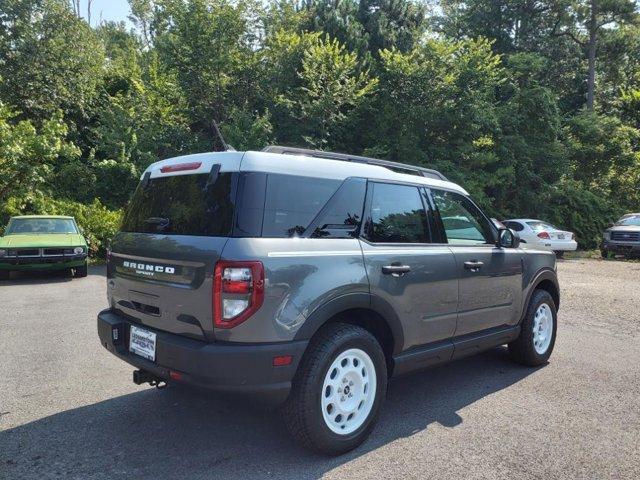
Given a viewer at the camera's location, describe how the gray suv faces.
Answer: facing away from the viewer and to the right of the viewer

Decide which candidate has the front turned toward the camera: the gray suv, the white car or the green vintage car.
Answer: the green vintage car

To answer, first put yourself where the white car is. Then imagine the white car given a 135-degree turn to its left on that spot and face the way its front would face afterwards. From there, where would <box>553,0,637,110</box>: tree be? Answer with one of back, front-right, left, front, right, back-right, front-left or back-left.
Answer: back

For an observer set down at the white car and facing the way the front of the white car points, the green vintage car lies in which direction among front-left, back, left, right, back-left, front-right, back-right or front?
left

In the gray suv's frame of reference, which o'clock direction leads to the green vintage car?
The green vintage car is roughly at 9 o'clock from the gray suv.

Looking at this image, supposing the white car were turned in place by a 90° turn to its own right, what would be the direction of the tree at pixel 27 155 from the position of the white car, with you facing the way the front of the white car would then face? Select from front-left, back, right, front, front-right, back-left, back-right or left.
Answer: back

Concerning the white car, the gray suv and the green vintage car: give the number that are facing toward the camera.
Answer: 1

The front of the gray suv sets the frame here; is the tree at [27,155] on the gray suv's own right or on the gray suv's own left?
on the gray suv's own left

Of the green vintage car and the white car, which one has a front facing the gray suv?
the green vintage car

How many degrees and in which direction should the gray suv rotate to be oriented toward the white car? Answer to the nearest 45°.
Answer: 0° — it already faces it

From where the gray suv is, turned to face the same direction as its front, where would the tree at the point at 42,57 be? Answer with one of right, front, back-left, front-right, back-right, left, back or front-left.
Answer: left

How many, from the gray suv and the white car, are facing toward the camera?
0

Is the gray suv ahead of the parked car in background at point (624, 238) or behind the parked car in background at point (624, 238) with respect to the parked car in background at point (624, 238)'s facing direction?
ahead

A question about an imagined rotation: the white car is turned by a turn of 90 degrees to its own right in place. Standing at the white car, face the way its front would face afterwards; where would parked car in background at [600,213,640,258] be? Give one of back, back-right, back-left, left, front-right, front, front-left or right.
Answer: front

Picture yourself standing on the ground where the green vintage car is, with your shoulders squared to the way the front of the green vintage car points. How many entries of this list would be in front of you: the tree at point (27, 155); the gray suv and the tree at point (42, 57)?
1

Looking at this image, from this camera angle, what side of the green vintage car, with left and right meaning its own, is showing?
front

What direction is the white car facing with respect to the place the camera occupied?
facing away from the viewer and to the left of the viewer
